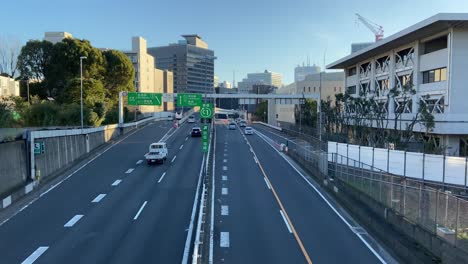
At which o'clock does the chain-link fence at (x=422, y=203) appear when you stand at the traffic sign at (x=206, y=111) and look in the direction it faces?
The chain-link fence is roughly at 11 o'clock from the traffic sign.

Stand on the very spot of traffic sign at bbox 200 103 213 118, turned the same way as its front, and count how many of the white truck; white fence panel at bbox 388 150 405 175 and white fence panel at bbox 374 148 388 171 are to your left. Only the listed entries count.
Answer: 2

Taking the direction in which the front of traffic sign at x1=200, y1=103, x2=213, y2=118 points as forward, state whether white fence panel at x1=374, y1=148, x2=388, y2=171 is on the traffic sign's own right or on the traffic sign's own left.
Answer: on the traffic sign's own left

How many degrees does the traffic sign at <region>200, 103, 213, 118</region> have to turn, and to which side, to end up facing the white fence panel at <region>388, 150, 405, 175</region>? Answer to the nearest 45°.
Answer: approximately 90° to its left

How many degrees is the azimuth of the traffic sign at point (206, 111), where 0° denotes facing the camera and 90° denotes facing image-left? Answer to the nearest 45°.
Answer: approximately 0°
